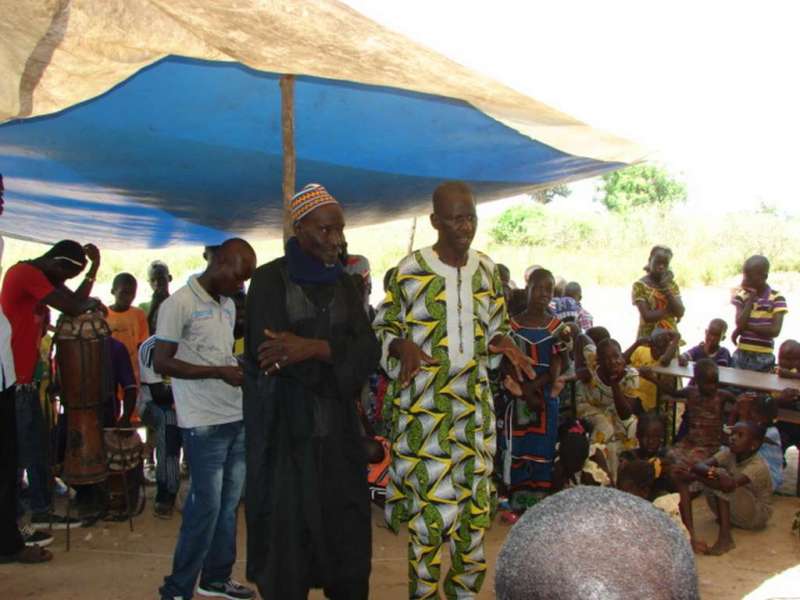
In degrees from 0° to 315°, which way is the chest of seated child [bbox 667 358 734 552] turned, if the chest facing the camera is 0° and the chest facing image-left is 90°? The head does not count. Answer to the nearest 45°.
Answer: approximately 45°

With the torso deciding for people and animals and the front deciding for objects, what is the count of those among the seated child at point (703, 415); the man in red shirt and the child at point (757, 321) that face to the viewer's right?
1

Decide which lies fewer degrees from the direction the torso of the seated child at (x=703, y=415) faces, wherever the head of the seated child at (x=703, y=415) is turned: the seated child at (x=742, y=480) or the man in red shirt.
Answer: the man in red shirt

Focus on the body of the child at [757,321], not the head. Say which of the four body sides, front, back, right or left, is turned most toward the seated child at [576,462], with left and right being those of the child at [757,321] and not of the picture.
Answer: front

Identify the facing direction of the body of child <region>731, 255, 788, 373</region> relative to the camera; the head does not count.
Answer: toward the camera

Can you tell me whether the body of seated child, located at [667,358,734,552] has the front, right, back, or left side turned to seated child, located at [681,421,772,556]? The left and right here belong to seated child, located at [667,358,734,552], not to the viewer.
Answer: left

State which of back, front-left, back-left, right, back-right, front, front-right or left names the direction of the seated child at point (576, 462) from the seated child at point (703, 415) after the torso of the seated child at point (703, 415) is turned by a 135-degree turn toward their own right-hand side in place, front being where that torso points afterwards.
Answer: back-left

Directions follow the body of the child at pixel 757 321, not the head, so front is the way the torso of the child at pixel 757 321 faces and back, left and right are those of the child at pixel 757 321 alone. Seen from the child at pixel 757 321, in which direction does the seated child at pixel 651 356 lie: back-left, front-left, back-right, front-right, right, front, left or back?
front-right

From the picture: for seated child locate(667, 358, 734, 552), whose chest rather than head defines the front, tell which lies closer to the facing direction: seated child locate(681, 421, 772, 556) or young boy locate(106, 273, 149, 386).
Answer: the young boy

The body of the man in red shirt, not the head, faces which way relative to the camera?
to the viewer's right

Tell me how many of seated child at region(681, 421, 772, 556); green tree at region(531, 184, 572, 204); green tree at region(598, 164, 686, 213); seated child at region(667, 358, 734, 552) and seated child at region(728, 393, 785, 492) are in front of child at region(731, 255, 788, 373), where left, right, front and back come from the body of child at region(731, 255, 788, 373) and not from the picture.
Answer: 3

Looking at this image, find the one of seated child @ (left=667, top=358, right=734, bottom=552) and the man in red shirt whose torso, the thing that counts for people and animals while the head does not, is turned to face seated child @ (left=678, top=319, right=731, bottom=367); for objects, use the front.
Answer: the man in red shirt

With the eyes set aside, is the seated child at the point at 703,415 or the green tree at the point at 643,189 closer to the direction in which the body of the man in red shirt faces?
the seated child

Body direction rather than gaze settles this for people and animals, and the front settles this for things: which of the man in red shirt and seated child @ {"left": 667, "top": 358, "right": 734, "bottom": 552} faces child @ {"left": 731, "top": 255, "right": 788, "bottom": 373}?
the man in red shirt

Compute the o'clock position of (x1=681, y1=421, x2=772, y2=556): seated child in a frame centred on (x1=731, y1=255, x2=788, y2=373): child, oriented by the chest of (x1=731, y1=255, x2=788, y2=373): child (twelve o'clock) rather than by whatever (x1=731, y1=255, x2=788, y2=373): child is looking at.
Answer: (x1=681, y1=421, x2=772, y2=556): seated child is roughly at 12 o'clock from (x1=731, y1=255, x2=788, y2=373): child.
